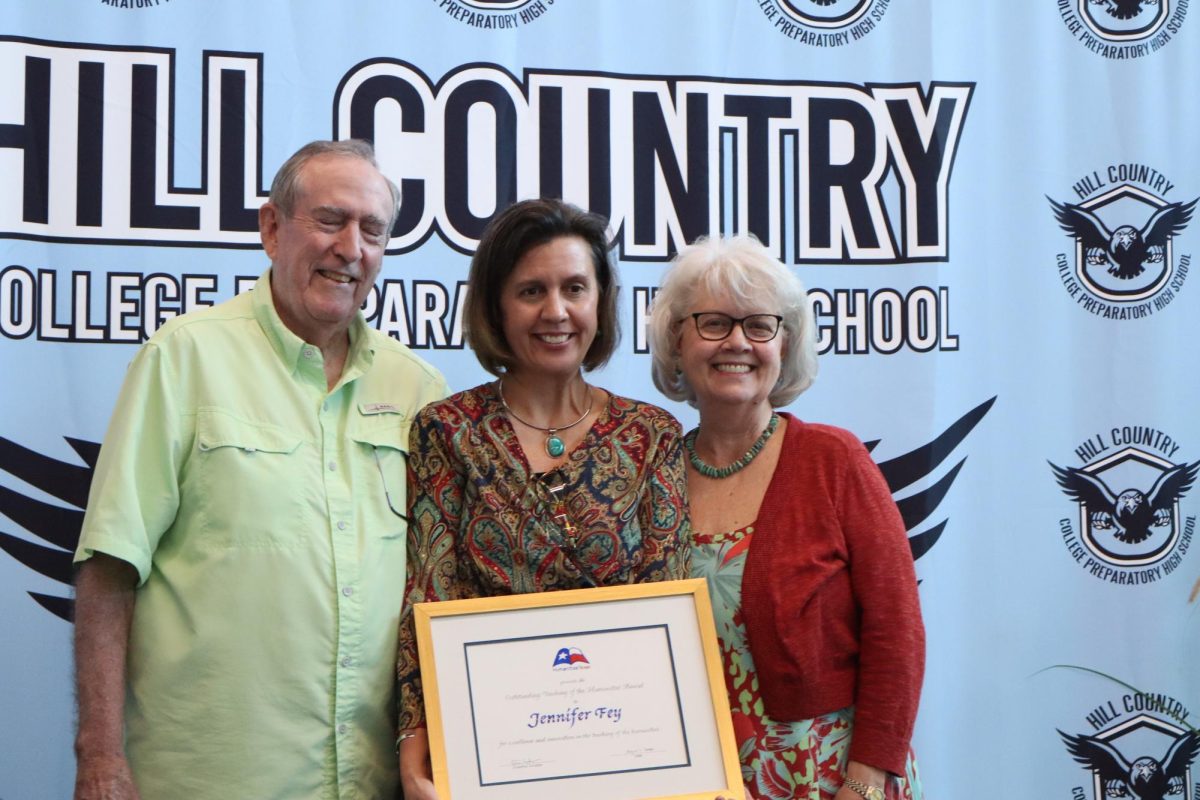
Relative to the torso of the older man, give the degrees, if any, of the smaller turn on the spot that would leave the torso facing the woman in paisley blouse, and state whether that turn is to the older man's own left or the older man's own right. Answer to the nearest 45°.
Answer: approximately 45° to the older man's own left

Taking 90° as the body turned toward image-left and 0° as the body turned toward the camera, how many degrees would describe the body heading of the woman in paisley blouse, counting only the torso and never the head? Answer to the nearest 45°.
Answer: approximately 0°

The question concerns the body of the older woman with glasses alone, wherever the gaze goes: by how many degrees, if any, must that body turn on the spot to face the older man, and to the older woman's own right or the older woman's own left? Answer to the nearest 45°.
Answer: approximately 45° to the older woman's own right
